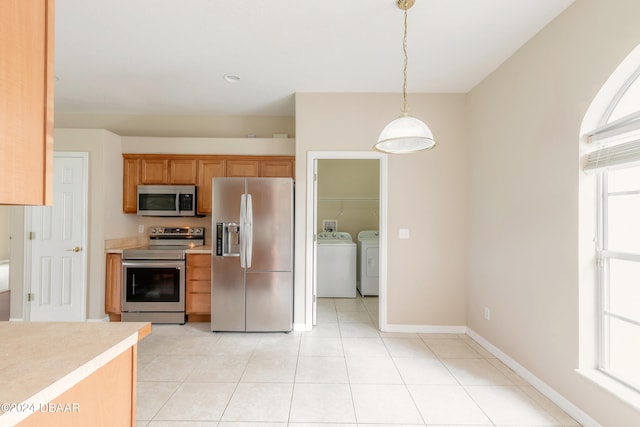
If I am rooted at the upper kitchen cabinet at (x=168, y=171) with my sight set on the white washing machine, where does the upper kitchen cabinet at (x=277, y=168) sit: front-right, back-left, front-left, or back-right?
front-right

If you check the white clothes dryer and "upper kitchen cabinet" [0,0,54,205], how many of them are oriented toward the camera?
1

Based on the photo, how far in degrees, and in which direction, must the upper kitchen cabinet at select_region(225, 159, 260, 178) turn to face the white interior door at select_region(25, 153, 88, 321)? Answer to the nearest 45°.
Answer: approximately 90° to its right

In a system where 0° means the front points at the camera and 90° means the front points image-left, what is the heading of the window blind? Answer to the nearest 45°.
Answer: approximately 45°

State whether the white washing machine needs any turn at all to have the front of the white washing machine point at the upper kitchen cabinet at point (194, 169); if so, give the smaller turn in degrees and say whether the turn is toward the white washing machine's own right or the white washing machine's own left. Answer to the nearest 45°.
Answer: approximately 45° to the white washing machine's own right

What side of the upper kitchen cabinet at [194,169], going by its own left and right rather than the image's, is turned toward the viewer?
front

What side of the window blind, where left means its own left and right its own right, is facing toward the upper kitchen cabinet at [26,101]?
front

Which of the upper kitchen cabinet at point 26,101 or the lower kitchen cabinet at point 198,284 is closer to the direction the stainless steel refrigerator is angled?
the upper kitchen cabinet

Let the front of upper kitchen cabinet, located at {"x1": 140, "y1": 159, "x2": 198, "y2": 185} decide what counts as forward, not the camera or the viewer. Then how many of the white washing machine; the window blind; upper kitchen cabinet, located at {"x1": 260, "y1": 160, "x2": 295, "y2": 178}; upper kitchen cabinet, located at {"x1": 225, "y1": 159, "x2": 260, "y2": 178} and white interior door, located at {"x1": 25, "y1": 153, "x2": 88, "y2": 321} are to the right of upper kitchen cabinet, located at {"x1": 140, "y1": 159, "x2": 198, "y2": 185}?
1

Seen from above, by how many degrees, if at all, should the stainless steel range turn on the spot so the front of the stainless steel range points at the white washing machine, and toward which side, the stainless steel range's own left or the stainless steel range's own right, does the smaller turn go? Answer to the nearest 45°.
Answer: approximately 90° to the stainless steel range's own left

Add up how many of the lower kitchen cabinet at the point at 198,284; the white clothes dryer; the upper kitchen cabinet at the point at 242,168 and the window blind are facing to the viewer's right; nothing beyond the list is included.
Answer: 0

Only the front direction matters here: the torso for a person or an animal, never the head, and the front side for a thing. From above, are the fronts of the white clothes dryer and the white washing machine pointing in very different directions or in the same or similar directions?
same or similar directions

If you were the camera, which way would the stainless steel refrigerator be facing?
facing the viewer

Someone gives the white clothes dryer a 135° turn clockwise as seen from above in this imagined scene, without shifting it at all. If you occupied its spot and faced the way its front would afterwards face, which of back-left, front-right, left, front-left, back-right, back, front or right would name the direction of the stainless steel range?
left

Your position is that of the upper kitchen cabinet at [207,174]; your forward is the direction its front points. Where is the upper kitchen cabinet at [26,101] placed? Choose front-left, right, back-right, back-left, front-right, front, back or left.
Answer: front

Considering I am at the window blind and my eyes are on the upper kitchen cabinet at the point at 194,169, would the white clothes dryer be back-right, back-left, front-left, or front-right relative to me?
front-right

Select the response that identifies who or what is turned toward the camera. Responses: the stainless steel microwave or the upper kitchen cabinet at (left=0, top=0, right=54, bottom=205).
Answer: the stainless steel microwave

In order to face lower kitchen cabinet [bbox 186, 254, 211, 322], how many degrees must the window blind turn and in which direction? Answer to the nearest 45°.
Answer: approximately 45° to its right
